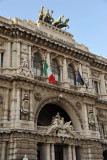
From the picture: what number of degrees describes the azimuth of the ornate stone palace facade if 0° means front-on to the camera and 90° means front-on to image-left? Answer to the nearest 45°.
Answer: approximately 315°
